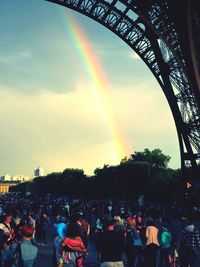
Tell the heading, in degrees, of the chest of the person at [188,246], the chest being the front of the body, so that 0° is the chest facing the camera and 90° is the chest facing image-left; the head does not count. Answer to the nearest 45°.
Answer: approximately 180°

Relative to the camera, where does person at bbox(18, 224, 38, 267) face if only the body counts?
away from the camera

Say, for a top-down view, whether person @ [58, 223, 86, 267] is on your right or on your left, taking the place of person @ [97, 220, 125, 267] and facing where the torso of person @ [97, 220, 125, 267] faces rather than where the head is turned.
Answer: on your left

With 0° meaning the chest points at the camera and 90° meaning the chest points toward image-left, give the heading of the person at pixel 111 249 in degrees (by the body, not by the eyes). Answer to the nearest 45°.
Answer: approximately 180°

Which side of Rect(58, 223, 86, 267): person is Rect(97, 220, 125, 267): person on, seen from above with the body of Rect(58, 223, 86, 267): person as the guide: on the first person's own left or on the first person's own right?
on the first person's own right

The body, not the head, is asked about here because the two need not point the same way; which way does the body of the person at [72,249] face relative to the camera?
away from the camera

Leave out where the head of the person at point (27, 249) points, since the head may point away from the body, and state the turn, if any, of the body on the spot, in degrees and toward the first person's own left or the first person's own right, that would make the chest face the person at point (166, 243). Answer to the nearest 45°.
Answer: approximately 45° to the first person's own right

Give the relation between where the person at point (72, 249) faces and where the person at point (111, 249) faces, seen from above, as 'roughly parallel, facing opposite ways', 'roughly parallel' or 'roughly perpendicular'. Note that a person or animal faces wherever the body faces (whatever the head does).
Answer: roughly parallel

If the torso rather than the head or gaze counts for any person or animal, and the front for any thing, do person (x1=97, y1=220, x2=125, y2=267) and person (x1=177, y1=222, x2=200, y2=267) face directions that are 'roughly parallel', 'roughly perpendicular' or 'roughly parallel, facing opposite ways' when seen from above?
roughly parallel

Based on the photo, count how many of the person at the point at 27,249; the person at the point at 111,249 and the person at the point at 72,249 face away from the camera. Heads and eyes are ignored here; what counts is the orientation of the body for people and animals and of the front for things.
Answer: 3
